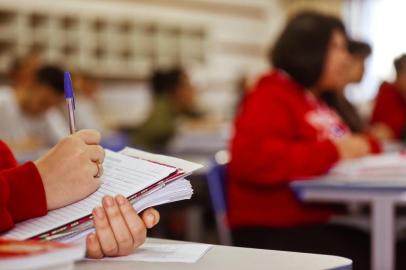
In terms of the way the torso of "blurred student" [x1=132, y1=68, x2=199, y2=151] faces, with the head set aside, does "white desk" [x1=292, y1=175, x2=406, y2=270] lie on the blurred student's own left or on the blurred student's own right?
on the blurred student's own right

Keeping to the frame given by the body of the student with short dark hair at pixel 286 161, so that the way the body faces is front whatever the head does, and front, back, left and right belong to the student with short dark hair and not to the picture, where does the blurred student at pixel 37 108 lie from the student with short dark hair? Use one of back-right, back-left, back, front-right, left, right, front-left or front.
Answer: back-left

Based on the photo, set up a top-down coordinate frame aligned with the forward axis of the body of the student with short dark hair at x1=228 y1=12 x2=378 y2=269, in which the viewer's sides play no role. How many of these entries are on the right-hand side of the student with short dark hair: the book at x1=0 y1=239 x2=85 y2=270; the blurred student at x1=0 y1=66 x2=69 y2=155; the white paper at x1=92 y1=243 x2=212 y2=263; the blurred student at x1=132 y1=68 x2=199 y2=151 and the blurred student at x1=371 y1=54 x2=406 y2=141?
2

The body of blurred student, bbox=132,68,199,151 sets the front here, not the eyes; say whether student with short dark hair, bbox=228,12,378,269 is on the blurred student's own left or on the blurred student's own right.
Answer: on the blurred student's own right

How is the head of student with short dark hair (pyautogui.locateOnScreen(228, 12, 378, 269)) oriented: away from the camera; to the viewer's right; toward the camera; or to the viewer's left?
to the viewer's right

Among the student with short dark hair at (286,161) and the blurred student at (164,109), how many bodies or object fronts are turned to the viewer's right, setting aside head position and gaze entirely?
2
